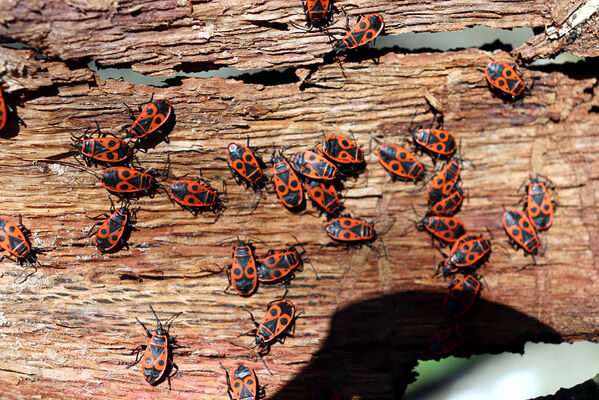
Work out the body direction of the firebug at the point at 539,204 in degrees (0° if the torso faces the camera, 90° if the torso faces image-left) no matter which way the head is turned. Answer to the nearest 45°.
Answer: approximately 180°

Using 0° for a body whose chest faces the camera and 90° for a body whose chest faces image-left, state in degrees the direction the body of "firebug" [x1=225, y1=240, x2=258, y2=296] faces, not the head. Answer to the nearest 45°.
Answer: approximately 180°

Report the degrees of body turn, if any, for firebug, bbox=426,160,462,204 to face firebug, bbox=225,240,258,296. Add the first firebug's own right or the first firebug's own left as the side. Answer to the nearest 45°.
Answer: approximately 135° to the first firebug's own left

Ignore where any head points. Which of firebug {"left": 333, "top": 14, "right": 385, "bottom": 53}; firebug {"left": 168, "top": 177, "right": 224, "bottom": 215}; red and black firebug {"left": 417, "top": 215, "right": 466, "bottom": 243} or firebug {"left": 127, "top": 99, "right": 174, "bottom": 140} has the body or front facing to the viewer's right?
firebug {"left": 168, "top": 177, "right": 224, "bottom": 215}

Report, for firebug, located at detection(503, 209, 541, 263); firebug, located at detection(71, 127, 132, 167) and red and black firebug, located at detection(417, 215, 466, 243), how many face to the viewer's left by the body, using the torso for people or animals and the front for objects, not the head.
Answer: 2

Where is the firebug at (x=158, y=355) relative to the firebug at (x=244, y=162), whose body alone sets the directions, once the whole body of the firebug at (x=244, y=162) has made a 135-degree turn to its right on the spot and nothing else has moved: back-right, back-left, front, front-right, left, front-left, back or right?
front-right

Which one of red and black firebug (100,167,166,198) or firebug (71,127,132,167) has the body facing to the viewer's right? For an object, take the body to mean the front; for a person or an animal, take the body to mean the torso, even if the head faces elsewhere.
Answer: the red and black firebug

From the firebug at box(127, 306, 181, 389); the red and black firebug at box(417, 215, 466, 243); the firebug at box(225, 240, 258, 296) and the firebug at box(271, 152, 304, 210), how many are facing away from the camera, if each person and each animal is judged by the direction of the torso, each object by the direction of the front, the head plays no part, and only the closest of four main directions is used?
3

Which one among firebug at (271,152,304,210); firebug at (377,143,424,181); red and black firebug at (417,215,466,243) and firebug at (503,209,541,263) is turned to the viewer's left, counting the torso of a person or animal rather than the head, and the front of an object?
the red and black firebug
